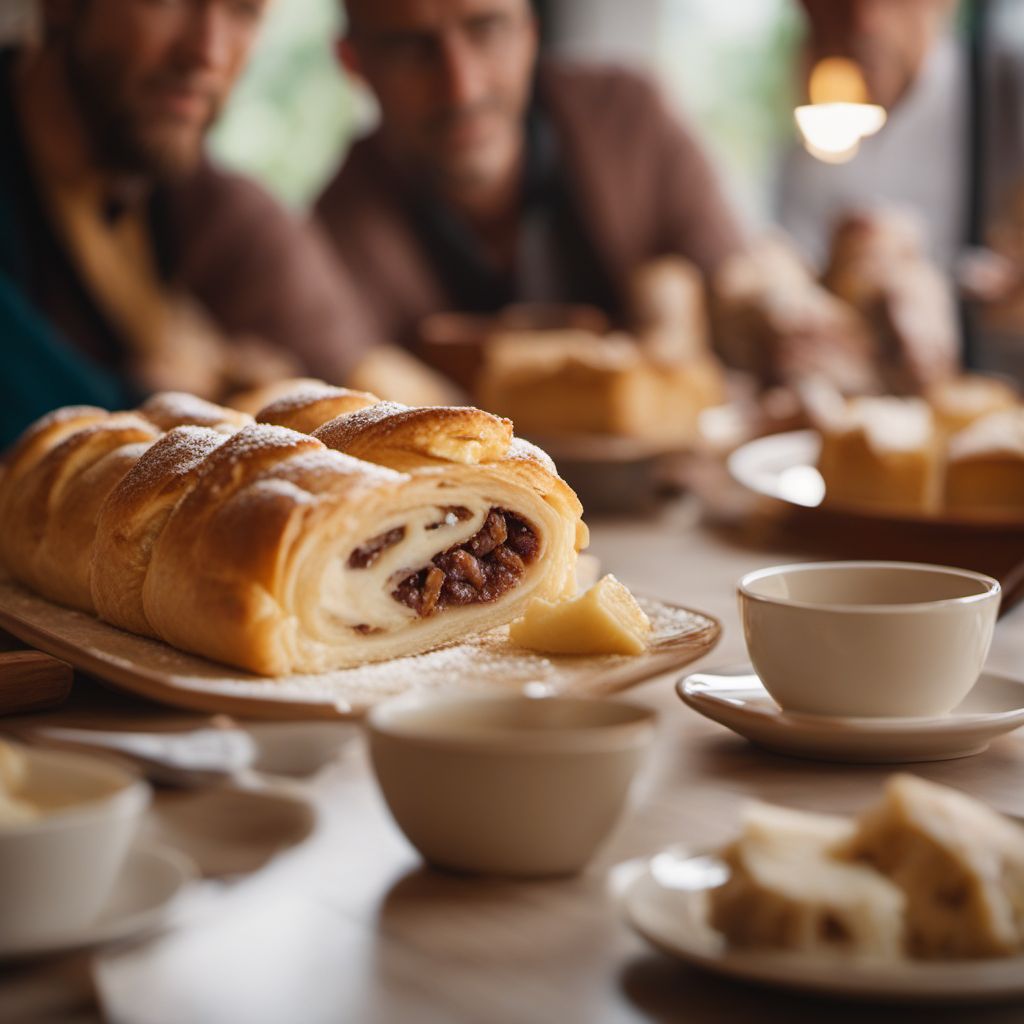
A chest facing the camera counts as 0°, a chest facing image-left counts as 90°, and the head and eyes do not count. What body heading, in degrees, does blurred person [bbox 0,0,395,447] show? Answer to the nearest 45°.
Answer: approximately 315°

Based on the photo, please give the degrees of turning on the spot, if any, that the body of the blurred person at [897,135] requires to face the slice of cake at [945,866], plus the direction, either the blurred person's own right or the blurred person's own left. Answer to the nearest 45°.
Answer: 0° — they already face it

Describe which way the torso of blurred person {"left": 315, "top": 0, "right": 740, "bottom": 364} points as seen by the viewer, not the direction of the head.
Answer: toward the camera

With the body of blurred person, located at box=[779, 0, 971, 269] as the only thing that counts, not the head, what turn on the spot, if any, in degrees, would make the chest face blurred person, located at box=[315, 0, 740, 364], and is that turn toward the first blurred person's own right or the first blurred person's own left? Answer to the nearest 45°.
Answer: approximately 45° to the first blurred person's own right

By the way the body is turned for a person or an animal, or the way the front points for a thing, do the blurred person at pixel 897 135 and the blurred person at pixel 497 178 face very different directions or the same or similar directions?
same or similar directions

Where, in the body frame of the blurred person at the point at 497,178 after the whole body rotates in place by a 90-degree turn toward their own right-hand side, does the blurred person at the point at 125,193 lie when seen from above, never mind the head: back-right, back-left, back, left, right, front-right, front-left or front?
front-left

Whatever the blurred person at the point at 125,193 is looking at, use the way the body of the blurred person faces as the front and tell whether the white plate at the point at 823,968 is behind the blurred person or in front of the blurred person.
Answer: in front

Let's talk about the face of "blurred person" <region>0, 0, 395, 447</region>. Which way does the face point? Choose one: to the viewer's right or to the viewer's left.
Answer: to the viewer's right

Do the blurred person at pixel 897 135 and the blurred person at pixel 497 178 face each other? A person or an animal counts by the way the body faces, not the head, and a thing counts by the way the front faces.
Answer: no

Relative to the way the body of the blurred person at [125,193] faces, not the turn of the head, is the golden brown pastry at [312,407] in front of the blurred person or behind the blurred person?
in front

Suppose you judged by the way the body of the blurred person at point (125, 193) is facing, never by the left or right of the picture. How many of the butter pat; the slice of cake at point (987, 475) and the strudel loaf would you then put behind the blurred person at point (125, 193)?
0

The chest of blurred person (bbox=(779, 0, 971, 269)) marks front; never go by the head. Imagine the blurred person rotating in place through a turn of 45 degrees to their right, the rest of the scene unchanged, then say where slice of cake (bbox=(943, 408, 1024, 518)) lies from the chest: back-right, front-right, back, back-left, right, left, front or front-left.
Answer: front-left

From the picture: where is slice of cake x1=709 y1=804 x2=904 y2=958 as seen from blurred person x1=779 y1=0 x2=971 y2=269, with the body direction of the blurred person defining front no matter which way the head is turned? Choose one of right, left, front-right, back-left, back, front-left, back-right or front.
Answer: front

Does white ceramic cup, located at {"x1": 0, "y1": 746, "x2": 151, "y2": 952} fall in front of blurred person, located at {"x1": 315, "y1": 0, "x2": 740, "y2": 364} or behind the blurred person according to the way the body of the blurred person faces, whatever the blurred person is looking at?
in front

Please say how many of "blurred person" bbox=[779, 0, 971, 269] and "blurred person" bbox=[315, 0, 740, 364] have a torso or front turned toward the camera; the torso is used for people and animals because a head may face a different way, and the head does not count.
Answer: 2

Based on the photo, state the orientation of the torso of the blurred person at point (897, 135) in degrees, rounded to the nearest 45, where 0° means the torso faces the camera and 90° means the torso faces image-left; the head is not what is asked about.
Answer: approximately 0°

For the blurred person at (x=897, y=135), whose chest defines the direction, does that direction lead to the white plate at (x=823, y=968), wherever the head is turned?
yes

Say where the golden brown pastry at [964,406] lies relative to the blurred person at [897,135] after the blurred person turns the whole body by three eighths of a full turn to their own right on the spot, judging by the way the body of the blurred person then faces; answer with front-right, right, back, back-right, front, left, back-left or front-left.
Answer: back-left

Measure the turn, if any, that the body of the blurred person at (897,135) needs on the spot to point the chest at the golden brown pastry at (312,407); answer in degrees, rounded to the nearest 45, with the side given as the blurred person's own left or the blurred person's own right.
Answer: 0° — they already face it
